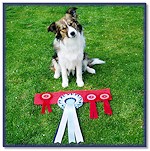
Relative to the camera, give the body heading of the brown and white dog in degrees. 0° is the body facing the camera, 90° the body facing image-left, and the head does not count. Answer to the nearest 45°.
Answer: approximately 0°

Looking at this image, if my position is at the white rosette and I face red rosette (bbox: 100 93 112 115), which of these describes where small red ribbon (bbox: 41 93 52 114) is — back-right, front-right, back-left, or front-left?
back-left

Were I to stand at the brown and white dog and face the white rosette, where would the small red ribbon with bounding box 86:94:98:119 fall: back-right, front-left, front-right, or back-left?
front-left
